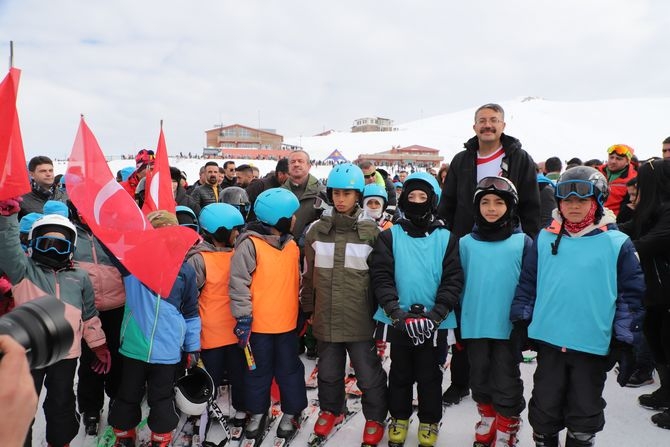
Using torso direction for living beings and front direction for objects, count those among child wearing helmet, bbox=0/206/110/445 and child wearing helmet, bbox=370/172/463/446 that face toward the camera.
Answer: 2

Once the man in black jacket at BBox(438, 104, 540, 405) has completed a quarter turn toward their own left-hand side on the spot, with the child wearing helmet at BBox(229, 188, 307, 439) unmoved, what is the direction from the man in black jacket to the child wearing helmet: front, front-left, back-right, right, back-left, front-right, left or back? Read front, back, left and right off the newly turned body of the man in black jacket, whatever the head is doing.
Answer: back-right

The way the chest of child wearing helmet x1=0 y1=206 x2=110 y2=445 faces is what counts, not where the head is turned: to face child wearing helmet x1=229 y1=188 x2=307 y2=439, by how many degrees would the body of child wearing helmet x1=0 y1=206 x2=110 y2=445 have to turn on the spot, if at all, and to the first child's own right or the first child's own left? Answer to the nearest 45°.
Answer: approximately 90° to the first child's own left

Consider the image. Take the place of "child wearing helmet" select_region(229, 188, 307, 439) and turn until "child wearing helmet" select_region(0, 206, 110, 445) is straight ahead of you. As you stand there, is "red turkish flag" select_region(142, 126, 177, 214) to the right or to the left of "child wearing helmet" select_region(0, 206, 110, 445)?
right

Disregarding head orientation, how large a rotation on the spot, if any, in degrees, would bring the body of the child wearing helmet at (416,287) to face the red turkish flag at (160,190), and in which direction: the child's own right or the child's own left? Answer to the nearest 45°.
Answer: approximately 90° to the child's own right

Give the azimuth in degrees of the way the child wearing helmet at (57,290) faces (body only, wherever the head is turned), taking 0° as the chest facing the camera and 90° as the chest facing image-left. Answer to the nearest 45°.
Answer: approximately 0°

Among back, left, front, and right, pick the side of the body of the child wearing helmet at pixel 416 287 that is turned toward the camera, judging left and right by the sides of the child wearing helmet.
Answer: front

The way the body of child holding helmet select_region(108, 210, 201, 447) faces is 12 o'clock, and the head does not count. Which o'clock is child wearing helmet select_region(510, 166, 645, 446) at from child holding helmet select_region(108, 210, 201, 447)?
child wearing helmet select_region(510, 166, 645, 446) is roughly at 10 o'clock from child holding helmet select_region(108, 210, 201, 447).

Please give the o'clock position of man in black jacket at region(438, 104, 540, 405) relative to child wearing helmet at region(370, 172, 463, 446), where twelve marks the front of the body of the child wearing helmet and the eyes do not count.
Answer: The man in black jacket is roughly at 7 o'clock from the child wearing helmet.

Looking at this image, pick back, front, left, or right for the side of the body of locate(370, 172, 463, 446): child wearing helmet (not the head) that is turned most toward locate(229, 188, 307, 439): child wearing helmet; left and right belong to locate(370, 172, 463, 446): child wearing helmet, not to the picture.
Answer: right
